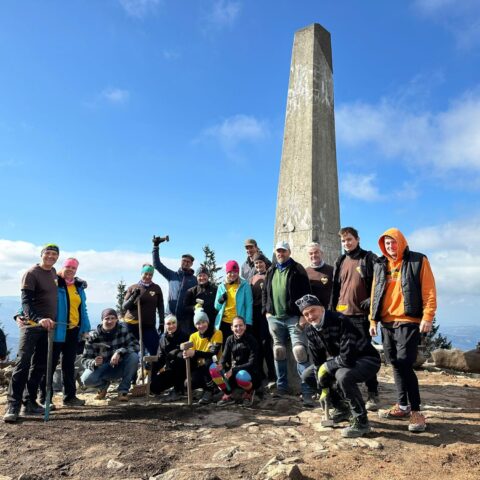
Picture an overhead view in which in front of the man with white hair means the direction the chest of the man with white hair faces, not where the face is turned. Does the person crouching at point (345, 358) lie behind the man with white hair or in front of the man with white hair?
in front

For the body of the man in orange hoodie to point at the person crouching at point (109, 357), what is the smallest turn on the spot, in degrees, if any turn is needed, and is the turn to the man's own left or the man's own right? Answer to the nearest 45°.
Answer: approximately 45° to the man's own right

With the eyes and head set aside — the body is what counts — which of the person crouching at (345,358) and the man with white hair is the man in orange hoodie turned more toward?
the person crouching

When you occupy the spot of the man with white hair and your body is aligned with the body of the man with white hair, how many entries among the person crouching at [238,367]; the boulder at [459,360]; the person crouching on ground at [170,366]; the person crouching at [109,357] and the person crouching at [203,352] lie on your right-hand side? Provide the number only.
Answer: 4

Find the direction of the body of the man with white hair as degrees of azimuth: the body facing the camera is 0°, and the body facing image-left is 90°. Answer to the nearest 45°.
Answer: approximately 0°

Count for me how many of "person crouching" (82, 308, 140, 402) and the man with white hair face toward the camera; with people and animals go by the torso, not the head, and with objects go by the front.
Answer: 2

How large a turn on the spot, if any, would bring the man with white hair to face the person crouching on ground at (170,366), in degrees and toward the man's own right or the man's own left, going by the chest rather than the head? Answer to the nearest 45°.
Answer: approximately 90° to the man's own right

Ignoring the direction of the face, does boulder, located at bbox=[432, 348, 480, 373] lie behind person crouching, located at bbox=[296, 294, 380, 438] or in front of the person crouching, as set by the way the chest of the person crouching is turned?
behind

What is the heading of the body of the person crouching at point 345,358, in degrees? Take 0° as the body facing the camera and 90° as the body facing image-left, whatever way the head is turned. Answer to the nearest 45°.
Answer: approximately 45°
